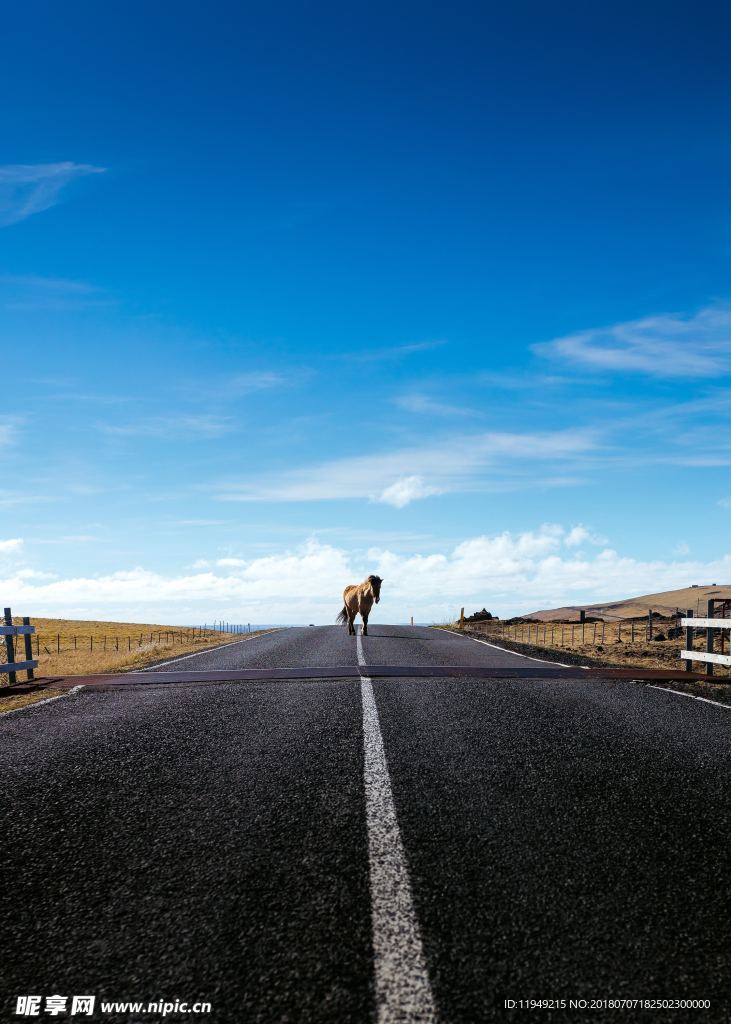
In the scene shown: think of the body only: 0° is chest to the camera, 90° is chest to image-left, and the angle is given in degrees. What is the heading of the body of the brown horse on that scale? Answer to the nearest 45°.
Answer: approximately 315°
